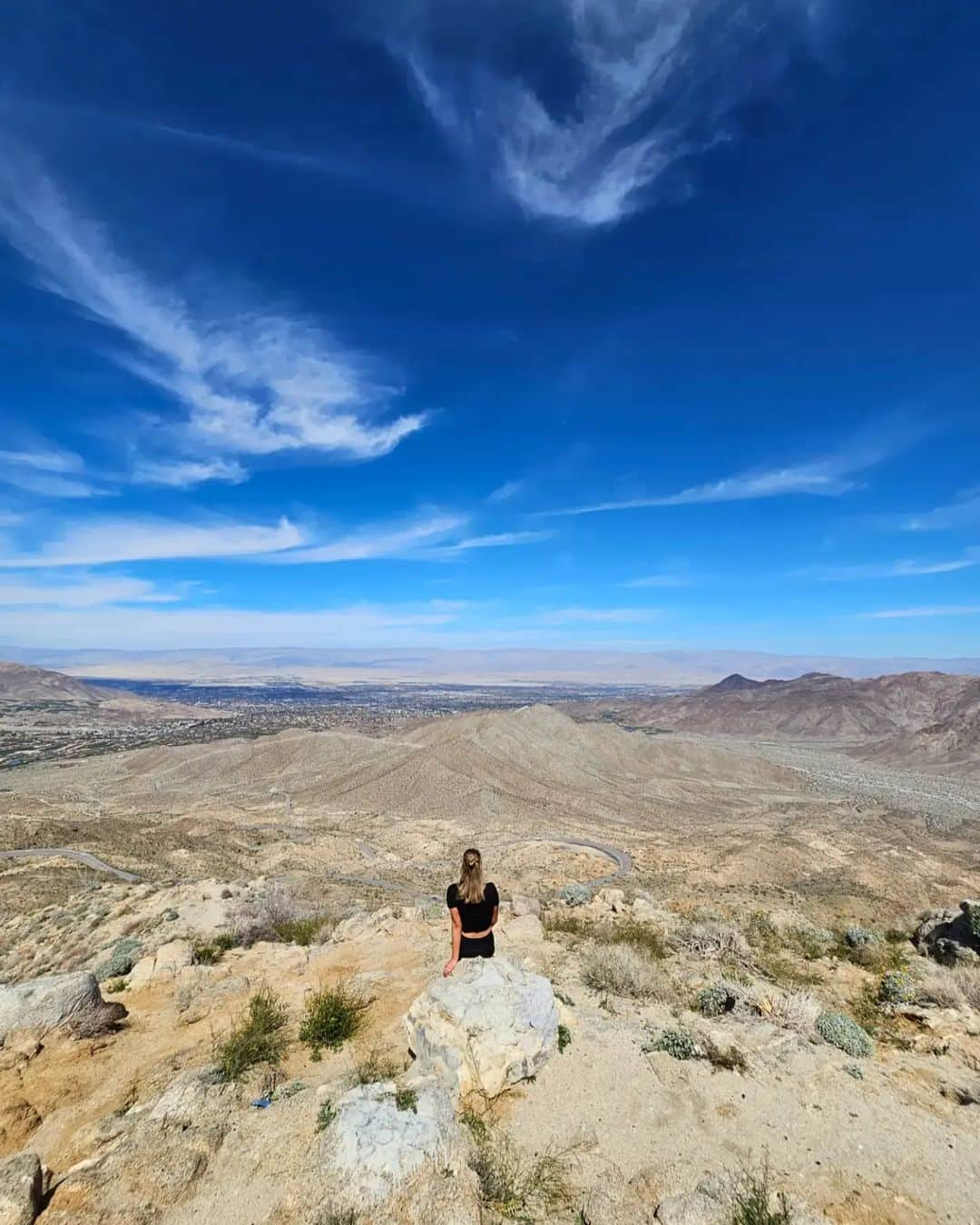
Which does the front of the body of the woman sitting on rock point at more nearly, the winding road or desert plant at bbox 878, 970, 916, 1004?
the winding road

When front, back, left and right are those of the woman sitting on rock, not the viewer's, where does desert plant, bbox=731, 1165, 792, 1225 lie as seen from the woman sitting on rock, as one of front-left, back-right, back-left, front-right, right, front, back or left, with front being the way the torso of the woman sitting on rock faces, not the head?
back-right

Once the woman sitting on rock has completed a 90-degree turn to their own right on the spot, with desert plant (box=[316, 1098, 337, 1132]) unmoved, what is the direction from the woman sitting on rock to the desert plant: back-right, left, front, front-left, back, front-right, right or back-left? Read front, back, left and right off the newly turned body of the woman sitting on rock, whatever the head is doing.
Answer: back-right

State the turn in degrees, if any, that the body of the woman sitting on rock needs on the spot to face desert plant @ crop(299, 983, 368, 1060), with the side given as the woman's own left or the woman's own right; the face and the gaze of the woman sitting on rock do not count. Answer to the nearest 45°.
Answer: approximately 90° to the woman's own left

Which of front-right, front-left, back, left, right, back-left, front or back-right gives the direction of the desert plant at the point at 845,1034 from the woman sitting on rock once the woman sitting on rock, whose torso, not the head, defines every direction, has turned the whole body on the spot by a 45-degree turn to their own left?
back-right

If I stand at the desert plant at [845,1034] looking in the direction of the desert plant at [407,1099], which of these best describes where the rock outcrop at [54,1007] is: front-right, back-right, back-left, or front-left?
front-right

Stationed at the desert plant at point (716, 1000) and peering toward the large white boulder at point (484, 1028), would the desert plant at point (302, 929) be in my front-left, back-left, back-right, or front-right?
front-right

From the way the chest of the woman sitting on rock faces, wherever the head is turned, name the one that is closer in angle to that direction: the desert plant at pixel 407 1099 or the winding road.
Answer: the winding road

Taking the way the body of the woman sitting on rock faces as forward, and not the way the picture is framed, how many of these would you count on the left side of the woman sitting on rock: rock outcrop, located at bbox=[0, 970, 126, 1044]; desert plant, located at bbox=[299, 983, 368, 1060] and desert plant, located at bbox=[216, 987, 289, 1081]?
3

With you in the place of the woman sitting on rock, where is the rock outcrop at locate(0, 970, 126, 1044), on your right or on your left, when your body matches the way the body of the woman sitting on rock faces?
on your left

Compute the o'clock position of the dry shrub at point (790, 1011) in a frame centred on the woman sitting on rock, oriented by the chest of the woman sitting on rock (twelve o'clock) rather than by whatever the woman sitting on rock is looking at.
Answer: The dry shrub is roughly at 3 o'clock from the woman sitting on rock.

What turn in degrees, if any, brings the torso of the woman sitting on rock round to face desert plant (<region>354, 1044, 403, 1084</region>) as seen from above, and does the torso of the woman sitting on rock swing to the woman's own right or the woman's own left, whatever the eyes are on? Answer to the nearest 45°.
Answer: approximately 135° to the woman's own left

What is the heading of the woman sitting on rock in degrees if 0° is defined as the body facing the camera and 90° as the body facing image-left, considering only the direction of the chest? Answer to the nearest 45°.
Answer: approximately 180°

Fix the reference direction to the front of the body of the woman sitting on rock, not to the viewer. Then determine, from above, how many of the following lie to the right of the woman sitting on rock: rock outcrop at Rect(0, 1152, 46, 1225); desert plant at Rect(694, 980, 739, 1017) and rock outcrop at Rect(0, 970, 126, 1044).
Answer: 1

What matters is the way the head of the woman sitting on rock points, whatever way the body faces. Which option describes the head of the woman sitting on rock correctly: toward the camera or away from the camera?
away from the camera

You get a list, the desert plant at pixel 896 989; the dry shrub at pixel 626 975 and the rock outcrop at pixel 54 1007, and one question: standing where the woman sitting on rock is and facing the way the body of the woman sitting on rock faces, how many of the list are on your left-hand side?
1

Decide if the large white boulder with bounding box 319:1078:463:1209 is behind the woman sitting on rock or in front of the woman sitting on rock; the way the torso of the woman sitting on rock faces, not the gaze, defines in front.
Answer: behind
